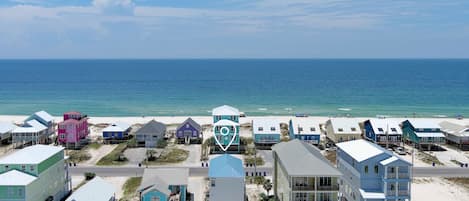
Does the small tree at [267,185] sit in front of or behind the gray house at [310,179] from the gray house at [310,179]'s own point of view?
behind
